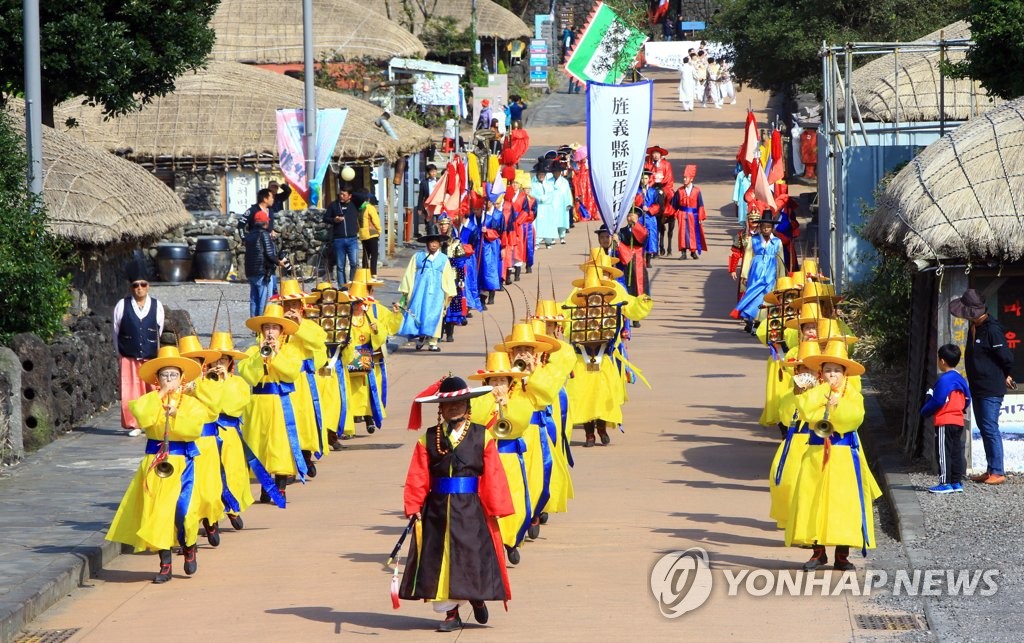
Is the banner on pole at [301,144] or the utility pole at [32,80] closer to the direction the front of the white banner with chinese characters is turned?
the utility pole

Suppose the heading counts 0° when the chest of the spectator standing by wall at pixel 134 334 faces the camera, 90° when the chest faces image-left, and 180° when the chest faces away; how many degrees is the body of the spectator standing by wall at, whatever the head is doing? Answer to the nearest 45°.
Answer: approximately 0°

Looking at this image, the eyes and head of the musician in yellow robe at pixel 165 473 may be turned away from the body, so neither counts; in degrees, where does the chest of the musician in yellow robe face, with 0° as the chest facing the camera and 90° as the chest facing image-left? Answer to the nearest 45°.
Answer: approximately 0°

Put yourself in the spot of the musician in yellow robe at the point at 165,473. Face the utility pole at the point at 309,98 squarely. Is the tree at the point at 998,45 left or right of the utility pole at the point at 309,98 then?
right

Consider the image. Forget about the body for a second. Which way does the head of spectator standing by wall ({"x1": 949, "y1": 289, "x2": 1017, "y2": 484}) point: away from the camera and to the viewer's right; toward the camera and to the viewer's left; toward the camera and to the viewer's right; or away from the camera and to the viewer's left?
toward the camera and to the viewer's left

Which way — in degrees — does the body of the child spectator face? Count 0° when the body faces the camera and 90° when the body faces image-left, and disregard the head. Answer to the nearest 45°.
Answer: approximately 135°

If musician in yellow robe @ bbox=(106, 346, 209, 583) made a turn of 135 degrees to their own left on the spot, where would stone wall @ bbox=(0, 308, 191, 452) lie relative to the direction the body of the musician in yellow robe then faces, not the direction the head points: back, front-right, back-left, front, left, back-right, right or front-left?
front-left
